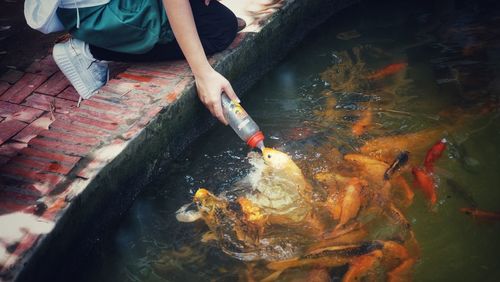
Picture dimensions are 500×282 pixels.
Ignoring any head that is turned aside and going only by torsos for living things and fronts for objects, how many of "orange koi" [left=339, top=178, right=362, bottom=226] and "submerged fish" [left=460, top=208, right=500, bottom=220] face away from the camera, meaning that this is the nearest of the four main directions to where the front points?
1

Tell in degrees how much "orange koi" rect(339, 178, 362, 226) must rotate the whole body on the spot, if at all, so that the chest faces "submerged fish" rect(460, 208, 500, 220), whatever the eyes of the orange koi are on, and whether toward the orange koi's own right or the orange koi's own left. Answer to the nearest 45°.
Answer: approximately 90° to the orange koi's own right

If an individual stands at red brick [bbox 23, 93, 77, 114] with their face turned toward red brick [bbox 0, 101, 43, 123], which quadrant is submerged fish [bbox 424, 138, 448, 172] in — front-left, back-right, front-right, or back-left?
back-left

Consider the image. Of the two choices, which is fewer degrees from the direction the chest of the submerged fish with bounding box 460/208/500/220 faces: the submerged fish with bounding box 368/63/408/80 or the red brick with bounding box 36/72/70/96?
the red brick

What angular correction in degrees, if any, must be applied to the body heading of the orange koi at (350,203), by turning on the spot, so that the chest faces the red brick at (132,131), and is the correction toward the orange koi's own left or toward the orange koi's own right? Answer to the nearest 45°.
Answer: approximately 90° to the orange koi's own left

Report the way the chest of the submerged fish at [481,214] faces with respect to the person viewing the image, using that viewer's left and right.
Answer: facing to the left of the viewer

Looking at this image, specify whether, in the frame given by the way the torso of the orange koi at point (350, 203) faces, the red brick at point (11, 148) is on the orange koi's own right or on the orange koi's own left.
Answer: on the orange koi's own left

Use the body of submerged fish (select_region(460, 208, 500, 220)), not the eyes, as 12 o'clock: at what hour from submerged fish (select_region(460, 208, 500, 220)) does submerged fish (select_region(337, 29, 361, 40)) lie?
submerged fish (select_region(337, 29, 361, 40)) is roughly at 2 o'clock from submerged fish (select_region(460, 208, 500, 220)).

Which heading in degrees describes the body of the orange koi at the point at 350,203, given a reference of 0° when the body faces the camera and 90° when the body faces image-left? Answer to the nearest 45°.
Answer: approximately 180°

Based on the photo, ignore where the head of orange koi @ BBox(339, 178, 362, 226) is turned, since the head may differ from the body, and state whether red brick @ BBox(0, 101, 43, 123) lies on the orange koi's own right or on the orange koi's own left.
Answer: on the orange koi's own left
